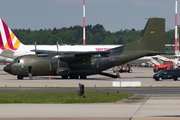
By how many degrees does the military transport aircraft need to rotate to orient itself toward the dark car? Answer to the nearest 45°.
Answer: approximately 180°

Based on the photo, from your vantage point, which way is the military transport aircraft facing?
to the viewer's left
